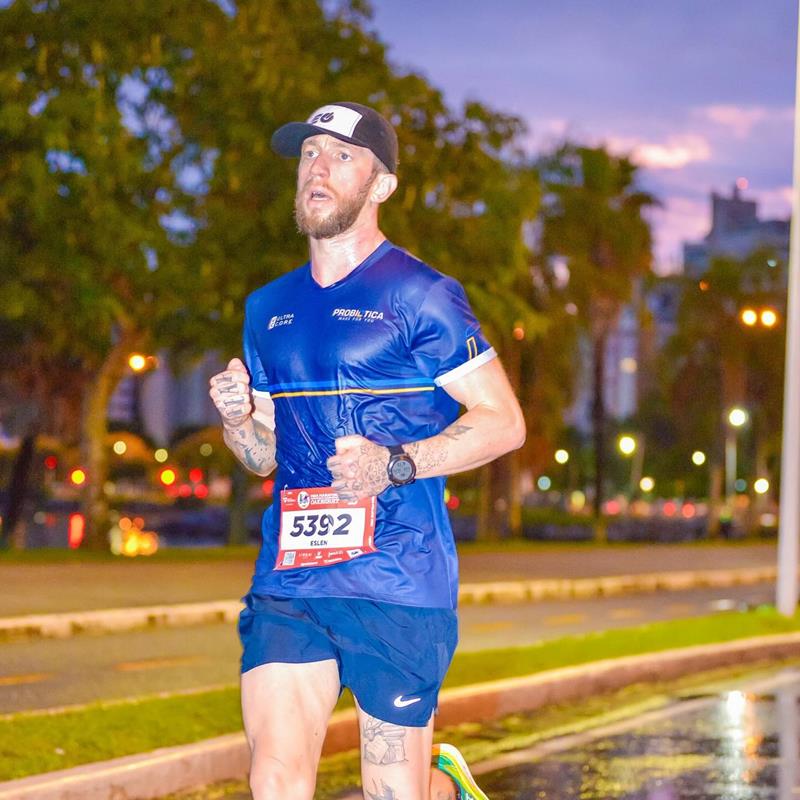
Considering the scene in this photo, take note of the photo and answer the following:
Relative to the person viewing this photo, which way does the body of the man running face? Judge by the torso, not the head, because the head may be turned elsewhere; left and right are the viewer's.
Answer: facing the viewer and to the left of the viewer

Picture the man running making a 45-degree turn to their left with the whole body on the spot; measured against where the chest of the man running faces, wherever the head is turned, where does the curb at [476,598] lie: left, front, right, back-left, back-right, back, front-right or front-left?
back
